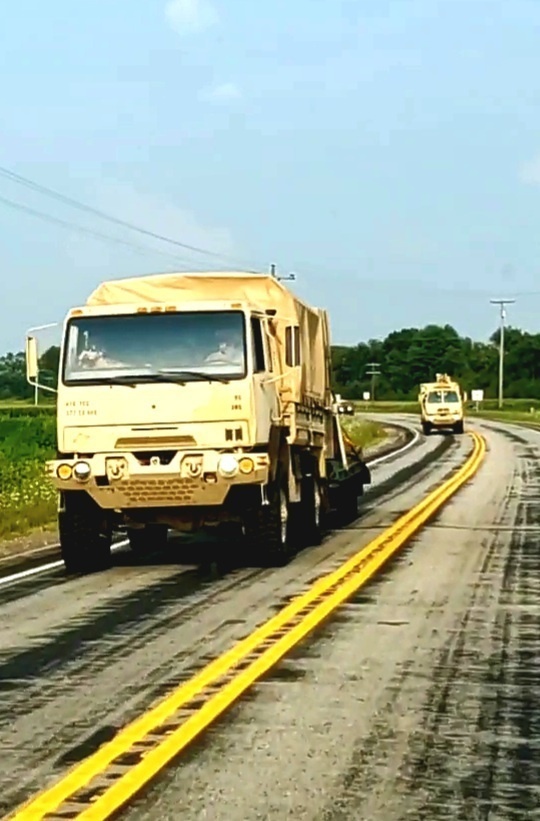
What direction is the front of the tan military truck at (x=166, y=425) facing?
toward the camera
